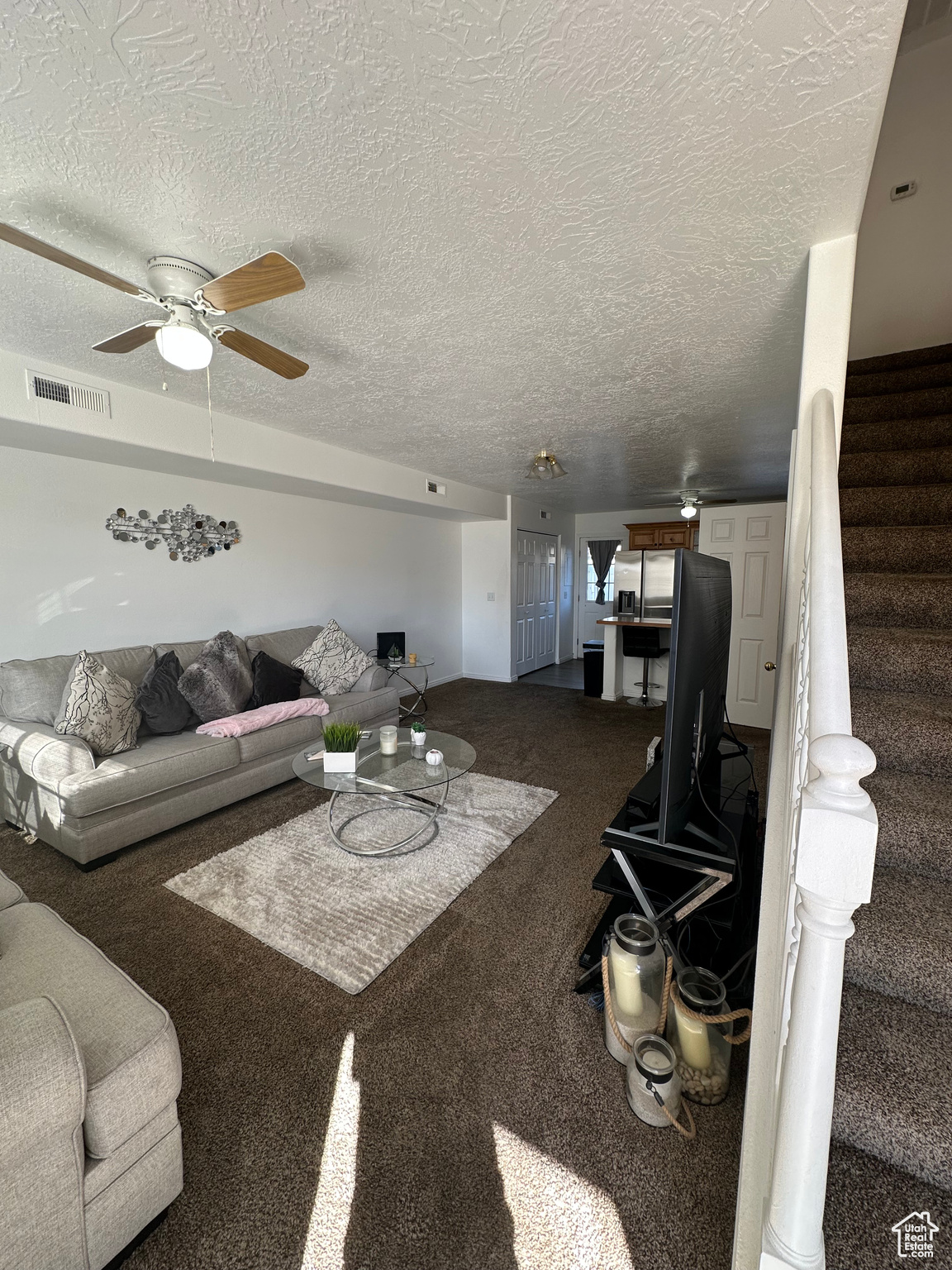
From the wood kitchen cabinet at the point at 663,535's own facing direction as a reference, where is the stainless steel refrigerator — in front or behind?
in front

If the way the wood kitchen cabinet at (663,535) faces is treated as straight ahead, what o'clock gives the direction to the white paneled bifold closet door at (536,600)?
The white paneled bifold closet door is roughly at 2 o'clock from the wood kitchen cabinet.

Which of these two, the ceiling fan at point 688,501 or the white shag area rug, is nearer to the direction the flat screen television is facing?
the white shag area rug

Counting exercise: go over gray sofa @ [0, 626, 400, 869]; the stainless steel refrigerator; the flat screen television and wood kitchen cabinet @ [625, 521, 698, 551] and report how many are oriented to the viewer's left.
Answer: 1

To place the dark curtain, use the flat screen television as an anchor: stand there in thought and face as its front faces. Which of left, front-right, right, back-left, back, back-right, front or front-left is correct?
right

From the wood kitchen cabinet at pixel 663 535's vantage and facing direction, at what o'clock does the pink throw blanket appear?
The pink throw blanket is roughly at 1 o'clock from the wood kitchen cabinet.

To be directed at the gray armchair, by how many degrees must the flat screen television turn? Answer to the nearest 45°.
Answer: approximately 45° to its left

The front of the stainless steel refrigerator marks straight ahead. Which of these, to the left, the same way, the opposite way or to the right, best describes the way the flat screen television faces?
to the right

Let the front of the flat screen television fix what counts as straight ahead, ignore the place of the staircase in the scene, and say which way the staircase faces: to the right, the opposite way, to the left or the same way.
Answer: to the left

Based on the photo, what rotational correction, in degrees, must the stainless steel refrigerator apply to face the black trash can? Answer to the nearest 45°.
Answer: approximately 45° to its right

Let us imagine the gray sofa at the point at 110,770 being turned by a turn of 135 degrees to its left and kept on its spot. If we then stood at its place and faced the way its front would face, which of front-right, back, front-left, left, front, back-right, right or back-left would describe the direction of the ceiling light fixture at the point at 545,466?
right

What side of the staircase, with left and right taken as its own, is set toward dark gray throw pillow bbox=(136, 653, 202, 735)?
right

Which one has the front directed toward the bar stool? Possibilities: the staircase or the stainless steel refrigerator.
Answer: the stainless steel refrigerator
